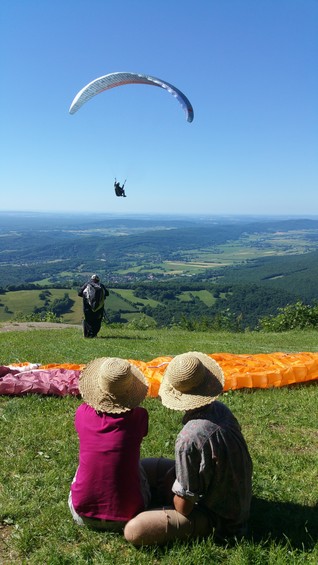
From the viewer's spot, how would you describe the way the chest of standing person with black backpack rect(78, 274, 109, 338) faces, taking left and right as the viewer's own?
facing away from the viewer

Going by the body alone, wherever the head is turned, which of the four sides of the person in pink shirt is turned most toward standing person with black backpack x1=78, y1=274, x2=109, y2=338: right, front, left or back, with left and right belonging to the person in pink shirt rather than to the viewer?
front

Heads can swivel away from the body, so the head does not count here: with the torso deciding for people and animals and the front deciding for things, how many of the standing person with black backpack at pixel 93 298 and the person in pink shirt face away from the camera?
2

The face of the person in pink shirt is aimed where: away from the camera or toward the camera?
away from the camera

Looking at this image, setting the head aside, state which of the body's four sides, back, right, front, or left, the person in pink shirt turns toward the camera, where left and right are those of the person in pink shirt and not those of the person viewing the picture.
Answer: back

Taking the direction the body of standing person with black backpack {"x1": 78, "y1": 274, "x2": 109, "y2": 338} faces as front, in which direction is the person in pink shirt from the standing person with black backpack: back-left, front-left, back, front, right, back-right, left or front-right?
back

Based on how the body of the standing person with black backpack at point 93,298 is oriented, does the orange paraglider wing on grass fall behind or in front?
behind
